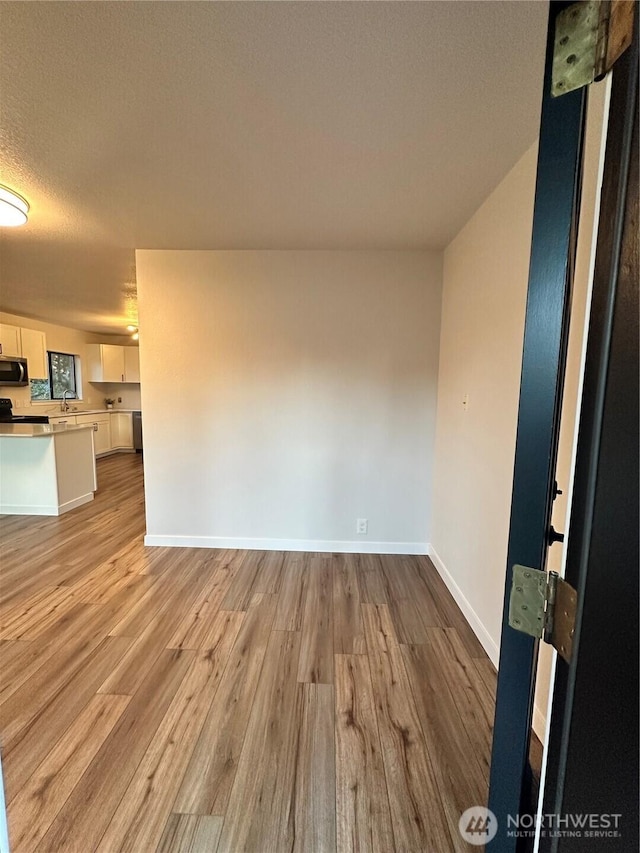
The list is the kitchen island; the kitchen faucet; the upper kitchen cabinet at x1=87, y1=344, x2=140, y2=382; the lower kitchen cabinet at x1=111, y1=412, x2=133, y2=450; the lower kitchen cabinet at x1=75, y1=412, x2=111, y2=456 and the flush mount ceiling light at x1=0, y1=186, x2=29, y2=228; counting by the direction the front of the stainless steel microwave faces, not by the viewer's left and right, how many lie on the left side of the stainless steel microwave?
4

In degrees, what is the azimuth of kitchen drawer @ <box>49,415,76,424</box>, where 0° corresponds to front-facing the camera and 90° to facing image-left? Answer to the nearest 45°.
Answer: approximately 315°

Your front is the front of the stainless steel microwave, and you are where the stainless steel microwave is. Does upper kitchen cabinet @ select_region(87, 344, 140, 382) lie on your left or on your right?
on your left

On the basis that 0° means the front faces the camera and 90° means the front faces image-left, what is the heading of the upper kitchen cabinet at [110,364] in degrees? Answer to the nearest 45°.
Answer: approximately 0°

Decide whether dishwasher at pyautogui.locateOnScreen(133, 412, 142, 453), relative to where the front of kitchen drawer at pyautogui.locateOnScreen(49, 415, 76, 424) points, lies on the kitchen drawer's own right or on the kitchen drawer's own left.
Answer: on the kitchen drawer's own left

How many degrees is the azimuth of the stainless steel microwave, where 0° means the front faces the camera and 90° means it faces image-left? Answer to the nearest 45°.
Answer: approximately 315°
